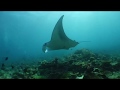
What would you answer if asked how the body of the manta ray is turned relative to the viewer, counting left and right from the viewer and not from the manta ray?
facing to the left of the viewer
